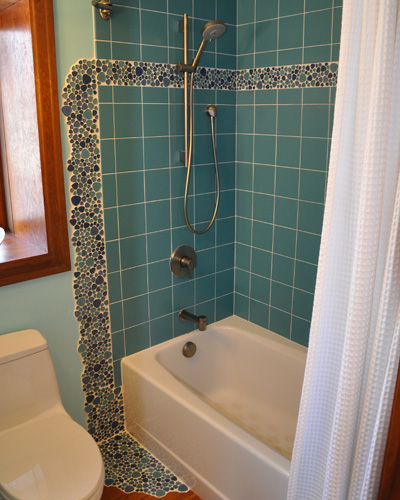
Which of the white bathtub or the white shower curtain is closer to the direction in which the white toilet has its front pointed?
the white shower curtain

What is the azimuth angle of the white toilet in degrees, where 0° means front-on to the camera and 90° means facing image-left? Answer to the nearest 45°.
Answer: approximately 315°

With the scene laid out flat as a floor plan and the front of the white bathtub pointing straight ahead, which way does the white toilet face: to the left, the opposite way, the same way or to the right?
to the left

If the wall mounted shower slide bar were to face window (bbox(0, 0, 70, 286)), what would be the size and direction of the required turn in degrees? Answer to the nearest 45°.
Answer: approximately 90° to its right

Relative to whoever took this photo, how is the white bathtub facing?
facing the viewer and to the left of the viewer

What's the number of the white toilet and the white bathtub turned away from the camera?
0

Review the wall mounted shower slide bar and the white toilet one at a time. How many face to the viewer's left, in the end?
0
